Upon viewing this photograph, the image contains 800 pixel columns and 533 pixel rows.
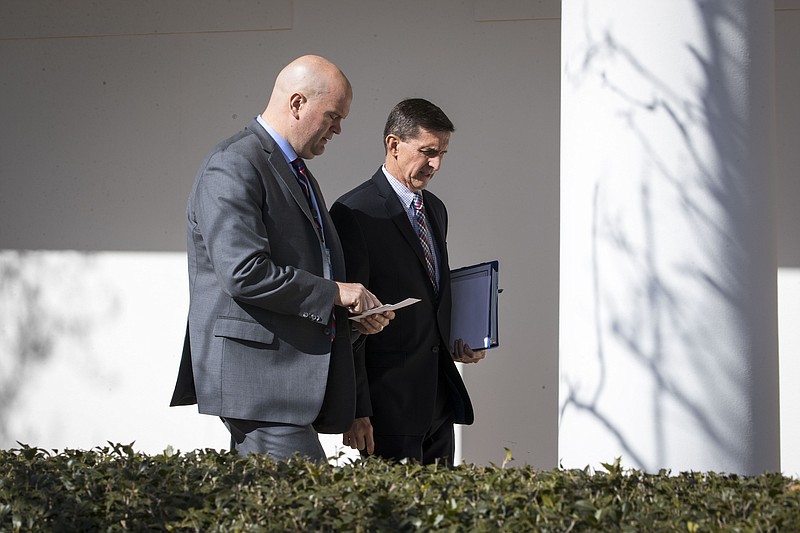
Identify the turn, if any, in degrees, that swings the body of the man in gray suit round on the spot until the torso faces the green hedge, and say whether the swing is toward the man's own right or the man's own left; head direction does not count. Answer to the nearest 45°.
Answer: approximately 90° to the man's own right

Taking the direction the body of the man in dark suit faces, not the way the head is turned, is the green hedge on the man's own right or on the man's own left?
on the man's own right

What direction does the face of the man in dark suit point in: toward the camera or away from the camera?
toward the camera

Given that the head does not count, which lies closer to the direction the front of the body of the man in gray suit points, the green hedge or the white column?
the white column

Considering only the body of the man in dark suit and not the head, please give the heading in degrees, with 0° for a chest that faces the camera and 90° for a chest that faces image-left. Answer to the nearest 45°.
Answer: approximately 315°

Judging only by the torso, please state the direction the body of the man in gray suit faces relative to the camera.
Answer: to the viewer's right

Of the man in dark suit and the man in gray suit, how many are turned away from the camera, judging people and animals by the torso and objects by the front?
0

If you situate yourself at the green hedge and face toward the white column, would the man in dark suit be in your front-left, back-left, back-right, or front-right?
front-left

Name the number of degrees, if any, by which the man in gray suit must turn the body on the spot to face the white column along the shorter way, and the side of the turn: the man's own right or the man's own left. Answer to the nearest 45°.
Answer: approximately 45° to the man's own right

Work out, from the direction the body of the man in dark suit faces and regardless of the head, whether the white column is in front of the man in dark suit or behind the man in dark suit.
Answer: in front

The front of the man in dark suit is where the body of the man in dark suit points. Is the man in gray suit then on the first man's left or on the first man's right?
on the first man's right

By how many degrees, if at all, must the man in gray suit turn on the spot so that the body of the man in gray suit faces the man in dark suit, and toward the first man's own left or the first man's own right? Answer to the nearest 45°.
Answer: approximately 45° to the first man's own left
